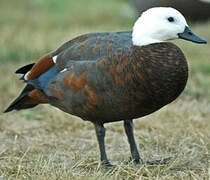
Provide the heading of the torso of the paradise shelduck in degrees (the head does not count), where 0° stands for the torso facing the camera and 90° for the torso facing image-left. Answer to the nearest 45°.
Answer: approximately 270°
